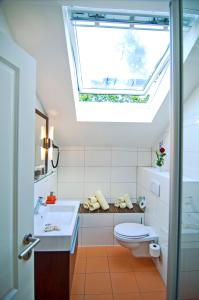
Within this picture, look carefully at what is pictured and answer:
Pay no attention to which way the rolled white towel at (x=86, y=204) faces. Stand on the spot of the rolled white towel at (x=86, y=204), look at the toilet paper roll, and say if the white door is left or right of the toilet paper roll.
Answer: right

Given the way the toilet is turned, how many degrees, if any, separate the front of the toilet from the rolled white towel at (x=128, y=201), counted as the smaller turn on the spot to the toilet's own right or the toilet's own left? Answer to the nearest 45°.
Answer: approximately 90° to the toilet's own right

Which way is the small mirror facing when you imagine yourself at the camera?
facing to the right of the viewer

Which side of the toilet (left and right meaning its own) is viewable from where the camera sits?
left

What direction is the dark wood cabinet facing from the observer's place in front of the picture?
facing to the right of the viewer

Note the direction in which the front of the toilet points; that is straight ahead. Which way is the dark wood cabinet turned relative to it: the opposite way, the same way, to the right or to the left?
the opposite way
